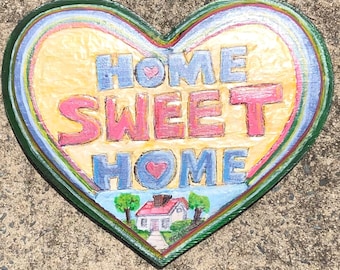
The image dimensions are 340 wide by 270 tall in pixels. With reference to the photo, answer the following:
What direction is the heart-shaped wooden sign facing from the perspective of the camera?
toward the camera
